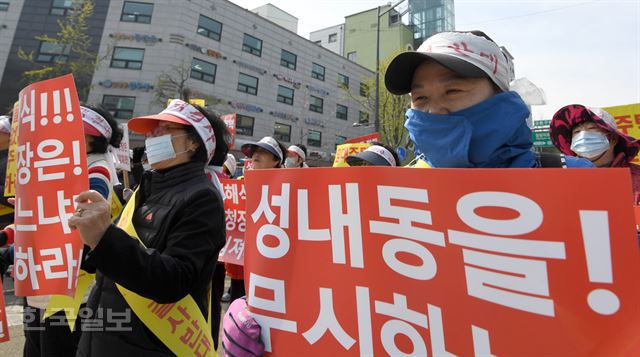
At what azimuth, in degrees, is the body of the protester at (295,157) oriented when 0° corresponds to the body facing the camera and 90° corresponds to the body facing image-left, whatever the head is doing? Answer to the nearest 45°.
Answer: approximately 45°

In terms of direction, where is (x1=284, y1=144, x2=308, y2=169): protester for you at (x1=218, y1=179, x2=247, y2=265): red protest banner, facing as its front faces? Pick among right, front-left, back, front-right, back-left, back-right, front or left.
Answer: back-left

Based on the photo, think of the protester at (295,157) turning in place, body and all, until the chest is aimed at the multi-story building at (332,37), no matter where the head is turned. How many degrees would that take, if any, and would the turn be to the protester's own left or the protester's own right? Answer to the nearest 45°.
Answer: approximately 135° to the protester's own right

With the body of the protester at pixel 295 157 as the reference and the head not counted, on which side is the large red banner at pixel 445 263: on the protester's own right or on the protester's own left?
on the protester's own left

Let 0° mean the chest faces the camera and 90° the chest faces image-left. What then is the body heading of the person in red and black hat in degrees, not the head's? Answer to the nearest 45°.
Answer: approximately 45°

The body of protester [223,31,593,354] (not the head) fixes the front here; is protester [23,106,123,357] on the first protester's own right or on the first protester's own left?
on the first protester's own right
